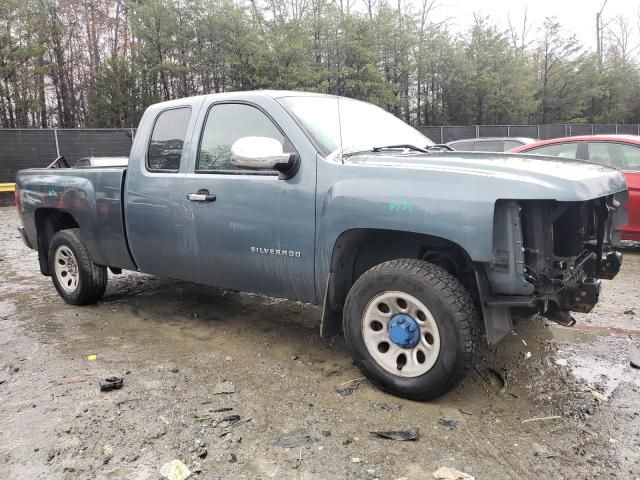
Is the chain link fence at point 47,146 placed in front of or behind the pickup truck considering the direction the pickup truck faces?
behind

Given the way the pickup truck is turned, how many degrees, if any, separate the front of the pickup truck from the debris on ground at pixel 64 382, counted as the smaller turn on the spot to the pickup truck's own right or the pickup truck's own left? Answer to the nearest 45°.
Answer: approximately 135° to the pickup truck's own right

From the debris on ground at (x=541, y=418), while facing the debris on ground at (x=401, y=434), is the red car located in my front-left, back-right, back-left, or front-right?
back-right

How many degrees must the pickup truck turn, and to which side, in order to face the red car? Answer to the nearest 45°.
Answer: approximately 90° to its left

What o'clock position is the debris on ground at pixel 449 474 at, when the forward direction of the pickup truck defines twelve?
The debris on ground is roughly at 1 o'clock from the pickup truck.

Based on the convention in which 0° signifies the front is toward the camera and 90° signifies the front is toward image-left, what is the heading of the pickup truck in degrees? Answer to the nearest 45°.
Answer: approximately 315°
